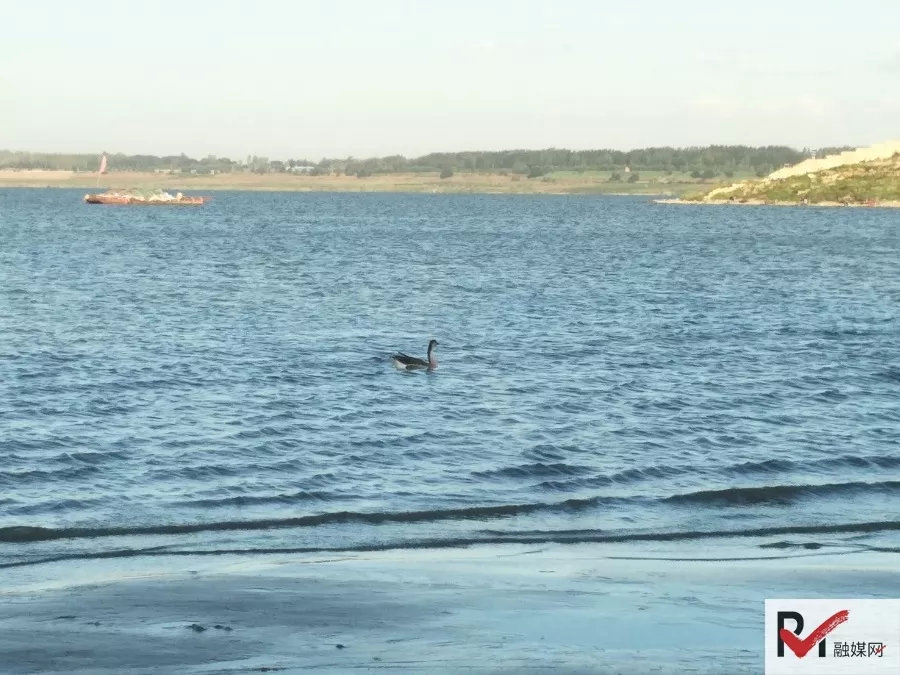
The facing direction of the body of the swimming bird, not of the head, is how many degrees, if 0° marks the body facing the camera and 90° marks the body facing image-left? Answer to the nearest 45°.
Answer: approximately 270°
